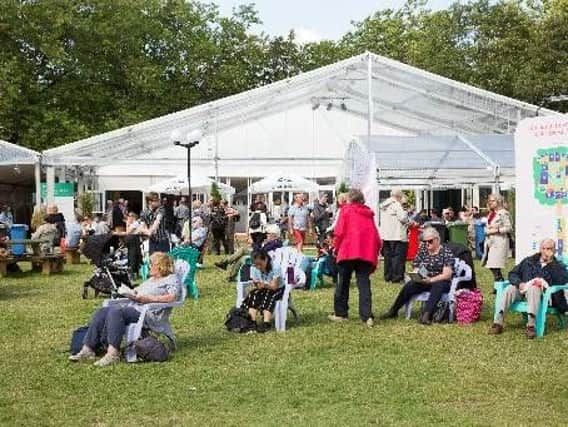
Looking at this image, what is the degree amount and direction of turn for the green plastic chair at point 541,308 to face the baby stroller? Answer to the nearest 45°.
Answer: approximately 45° to its right

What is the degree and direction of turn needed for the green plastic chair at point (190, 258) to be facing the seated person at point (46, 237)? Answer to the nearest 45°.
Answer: approximately 90° to its right

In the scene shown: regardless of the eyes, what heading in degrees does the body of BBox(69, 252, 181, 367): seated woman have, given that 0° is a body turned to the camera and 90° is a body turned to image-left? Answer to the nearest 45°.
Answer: approximately 45°

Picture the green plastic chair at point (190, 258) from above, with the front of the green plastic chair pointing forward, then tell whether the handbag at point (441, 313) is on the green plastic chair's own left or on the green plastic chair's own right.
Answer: on the green plastic chair's own left

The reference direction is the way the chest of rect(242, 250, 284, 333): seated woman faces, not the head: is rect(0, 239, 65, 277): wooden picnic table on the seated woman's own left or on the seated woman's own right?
on the seated woman's own right

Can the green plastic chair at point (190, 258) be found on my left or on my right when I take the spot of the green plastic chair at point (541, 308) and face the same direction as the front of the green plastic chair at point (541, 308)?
on my right
